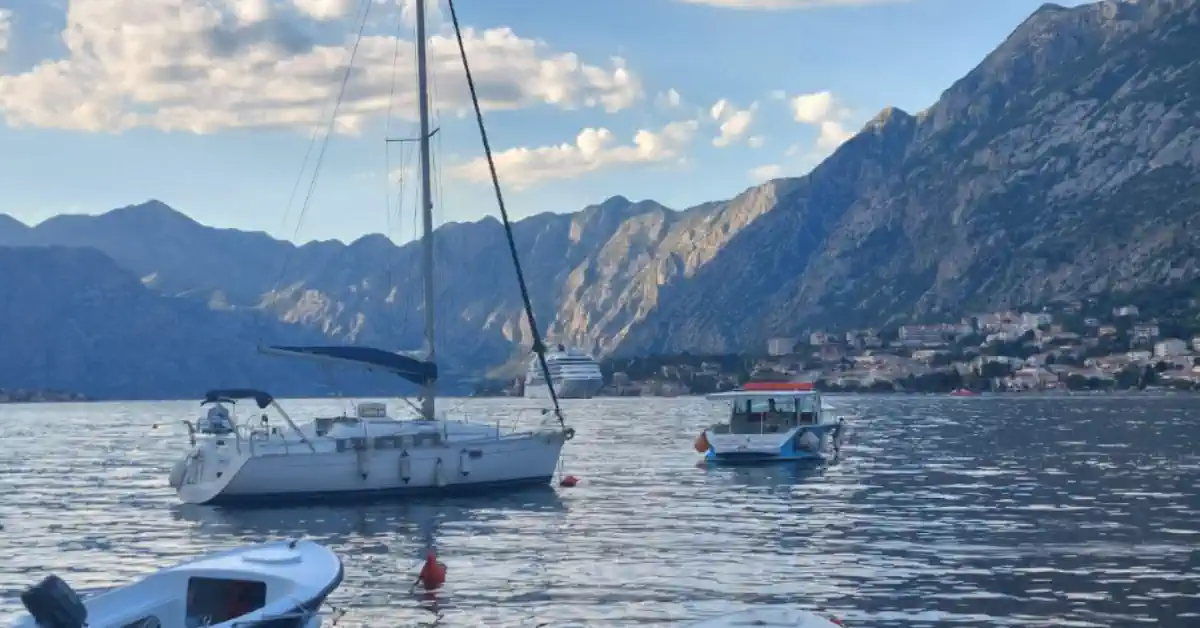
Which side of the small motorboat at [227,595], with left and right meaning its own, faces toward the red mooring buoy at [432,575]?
front

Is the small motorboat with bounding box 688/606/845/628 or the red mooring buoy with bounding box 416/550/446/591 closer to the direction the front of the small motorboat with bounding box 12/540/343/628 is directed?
the red mooring buoy

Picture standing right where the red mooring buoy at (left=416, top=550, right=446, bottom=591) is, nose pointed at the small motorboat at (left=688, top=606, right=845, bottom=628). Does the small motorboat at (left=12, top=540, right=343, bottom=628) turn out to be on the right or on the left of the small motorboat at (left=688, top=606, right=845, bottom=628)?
right

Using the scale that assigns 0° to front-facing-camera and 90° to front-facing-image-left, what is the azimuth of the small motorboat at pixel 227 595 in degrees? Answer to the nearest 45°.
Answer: approximately 225°

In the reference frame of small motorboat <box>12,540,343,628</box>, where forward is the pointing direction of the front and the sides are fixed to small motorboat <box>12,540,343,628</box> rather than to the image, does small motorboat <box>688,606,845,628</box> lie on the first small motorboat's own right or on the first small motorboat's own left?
on the first small motorboat's own right
